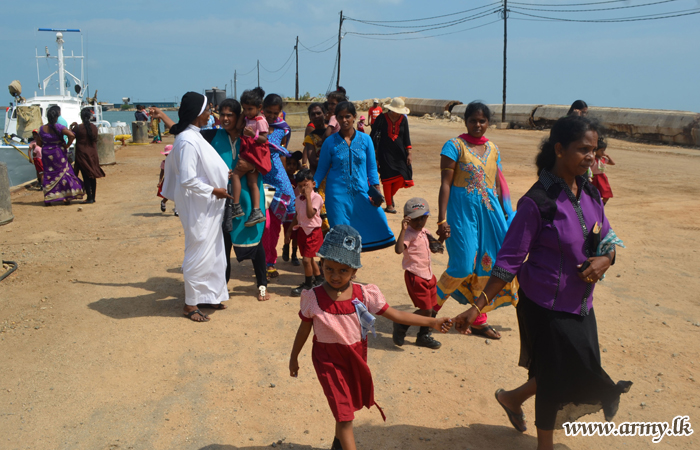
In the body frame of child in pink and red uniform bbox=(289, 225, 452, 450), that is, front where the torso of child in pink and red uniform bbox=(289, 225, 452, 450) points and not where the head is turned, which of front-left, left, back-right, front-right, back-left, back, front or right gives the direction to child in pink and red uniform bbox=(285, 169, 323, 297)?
back

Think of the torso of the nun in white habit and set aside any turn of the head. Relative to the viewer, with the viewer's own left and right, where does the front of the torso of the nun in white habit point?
facing to the right of the viewer

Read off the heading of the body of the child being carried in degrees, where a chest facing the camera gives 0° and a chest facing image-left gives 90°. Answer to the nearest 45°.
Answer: approximately 45°

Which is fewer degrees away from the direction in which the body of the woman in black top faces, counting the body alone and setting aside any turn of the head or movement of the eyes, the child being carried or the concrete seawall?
the child being carried

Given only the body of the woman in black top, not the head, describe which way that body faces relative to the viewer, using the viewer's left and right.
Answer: facing the viewer

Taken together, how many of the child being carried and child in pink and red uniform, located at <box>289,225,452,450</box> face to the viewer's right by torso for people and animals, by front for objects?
0

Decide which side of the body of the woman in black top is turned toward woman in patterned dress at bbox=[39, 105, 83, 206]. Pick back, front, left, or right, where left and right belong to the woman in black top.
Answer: right
